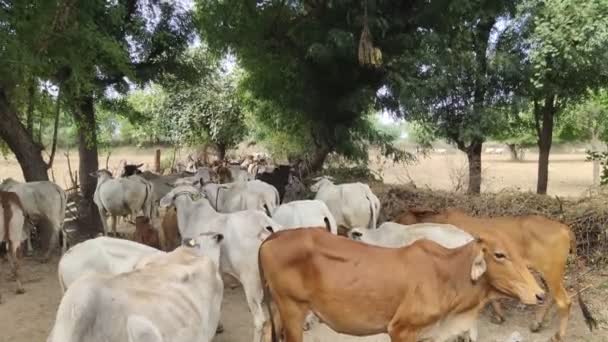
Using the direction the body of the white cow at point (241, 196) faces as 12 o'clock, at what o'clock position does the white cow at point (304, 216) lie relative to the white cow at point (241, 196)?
the white cow at point (304, 216) is roughly at 8 o'clock from the white cow at point (241, 196).

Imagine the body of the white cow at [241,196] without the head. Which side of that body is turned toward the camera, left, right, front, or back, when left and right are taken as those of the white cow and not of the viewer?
left

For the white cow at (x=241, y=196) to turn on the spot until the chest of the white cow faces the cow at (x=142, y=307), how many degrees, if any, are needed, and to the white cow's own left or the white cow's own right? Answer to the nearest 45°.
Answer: approximately 90° to the white cow's own left

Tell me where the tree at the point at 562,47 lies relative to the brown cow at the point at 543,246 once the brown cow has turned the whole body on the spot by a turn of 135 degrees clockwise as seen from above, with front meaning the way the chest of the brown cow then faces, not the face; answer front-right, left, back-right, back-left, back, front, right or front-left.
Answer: front-left

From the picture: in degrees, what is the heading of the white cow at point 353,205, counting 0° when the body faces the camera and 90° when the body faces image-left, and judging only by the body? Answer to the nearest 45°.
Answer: approximately 135°

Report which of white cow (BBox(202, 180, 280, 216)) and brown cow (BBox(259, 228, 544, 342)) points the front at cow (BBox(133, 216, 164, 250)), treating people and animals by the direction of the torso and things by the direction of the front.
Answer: the white cow

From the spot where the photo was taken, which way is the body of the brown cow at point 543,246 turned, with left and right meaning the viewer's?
facing to the left of the viewer

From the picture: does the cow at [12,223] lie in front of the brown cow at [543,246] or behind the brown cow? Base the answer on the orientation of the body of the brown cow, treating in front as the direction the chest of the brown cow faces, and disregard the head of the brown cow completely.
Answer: in front

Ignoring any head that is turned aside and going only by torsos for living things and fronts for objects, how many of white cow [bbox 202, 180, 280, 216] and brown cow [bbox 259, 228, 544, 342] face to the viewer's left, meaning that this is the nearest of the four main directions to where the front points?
1

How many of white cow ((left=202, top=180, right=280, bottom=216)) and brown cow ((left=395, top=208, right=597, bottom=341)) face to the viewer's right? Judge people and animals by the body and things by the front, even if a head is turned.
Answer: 0

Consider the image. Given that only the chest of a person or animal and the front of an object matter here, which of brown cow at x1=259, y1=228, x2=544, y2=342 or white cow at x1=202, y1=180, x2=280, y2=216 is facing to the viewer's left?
the white cow

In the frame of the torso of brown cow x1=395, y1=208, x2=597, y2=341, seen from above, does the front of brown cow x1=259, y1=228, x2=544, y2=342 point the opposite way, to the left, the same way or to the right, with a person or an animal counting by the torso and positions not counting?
the opposite way

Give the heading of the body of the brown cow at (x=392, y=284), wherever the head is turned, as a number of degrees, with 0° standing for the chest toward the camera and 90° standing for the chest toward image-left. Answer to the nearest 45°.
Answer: approximately 270°
